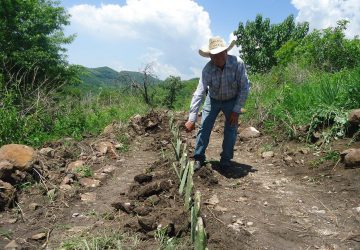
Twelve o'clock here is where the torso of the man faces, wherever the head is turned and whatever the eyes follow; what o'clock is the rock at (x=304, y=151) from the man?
The rock is roughly at 8 o'clock from the man.

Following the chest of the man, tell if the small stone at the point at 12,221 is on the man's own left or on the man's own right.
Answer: on the man's own right

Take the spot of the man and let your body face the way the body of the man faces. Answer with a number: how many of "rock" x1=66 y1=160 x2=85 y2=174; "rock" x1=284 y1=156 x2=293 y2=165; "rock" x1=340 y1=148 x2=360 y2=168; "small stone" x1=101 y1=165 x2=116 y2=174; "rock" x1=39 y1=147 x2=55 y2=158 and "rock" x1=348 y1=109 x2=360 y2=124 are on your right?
3

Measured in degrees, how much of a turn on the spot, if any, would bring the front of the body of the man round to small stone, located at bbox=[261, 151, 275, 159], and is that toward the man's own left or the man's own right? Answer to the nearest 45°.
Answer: approximately 135° to the man's own left

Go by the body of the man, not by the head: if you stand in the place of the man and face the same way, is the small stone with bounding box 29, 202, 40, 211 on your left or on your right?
on your right

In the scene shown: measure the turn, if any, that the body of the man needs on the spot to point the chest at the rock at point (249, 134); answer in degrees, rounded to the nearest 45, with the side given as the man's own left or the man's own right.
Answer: approximately 180°

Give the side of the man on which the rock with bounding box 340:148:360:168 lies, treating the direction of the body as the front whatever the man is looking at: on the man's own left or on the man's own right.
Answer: on the man's own left

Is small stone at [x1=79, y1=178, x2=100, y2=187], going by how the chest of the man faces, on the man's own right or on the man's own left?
on the man's own right

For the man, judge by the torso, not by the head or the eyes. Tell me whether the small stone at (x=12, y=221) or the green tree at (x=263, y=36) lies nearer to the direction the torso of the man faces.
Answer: the small stone

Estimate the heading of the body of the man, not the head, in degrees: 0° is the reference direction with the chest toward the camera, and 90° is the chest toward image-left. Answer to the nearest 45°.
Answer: approximately 0°

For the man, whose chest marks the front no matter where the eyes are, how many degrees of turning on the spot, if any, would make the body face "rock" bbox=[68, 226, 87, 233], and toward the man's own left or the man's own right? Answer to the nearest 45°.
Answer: approximately 45° to the man's own right
